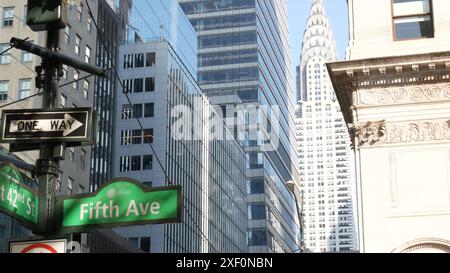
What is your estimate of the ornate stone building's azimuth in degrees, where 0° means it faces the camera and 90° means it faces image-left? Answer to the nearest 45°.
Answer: approximately 0°

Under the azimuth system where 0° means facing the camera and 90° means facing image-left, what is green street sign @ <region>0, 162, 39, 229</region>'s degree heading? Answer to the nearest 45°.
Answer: approximately 315°

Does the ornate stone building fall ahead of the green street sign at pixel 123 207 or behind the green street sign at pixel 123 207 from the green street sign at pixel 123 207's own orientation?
behind

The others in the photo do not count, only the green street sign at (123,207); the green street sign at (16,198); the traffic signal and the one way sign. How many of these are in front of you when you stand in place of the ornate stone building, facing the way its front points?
4

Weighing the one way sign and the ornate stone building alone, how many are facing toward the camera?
2
